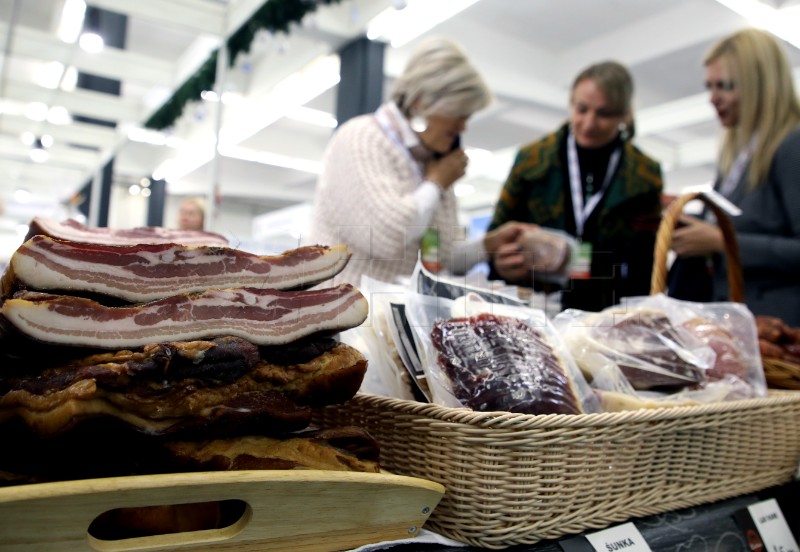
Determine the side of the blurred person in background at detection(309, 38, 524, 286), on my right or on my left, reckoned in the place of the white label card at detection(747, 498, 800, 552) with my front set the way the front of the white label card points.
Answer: on my right

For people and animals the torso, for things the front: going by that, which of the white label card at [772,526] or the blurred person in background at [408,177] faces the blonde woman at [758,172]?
the blurred person in background

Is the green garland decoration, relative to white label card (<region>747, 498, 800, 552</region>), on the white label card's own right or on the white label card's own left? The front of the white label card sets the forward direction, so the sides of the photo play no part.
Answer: on the white label card's own right

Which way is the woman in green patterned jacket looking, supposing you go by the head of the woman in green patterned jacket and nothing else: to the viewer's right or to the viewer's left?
to the viewer's left

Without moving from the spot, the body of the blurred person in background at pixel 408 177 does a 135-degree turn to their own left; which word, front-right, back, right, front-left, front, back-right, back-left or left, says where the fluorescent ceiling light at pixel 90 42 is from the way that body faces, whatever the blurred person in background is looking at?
front

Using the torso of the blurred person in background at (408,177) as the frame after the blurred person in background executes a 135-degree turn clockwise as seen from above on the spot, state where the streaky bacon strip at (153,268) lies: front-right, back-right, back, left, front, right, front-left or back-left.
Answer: front-left

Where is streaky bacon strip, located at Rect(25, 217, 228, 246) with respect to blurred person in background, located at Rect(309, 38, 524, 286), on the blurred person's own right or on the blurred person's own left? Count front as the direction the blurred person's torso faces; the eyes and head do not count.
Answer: on the blurred person's own right

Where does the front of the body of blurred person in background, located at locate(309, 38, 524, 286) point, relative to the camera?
to the viewer's right
